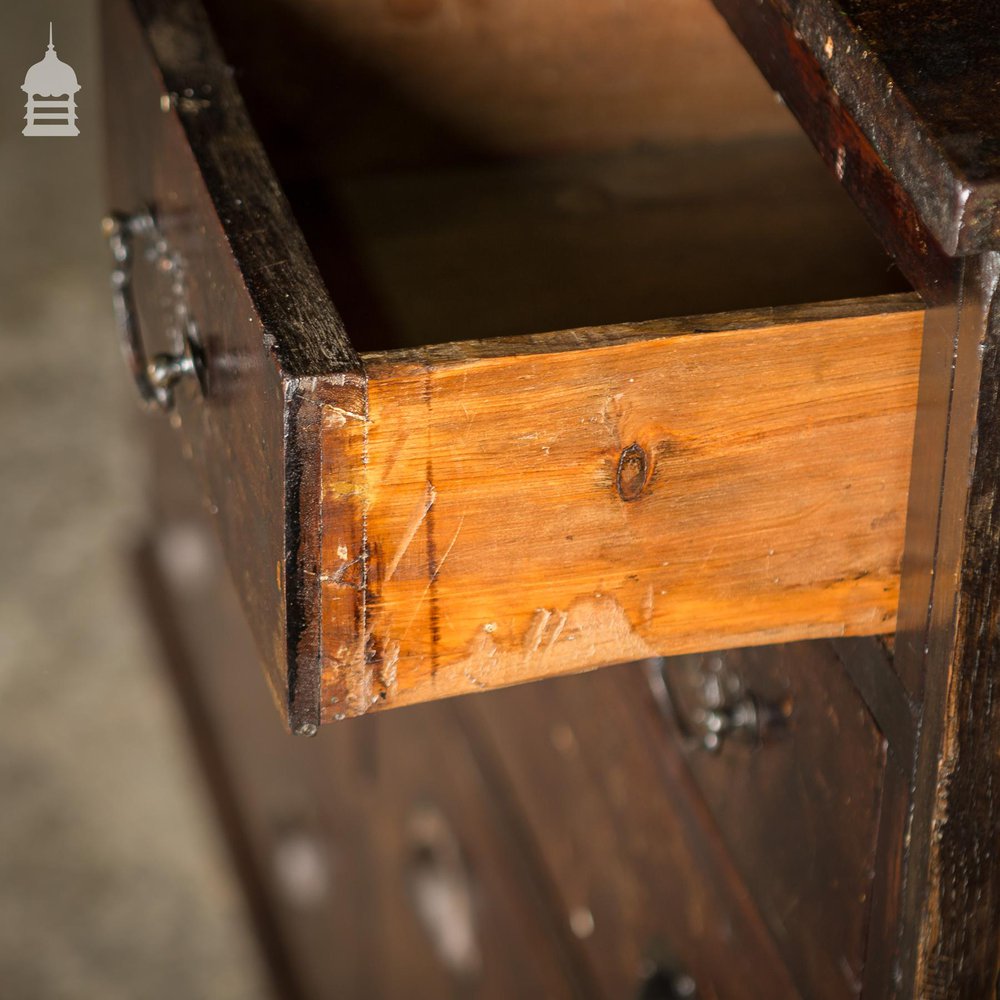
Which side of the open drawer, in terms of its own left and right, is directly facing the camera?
left
